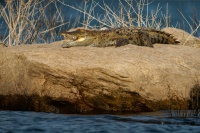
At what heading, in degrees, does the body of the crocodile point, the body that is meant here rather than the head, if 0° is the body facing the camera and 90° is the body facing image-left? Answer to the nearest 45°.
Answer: approximately 90°
